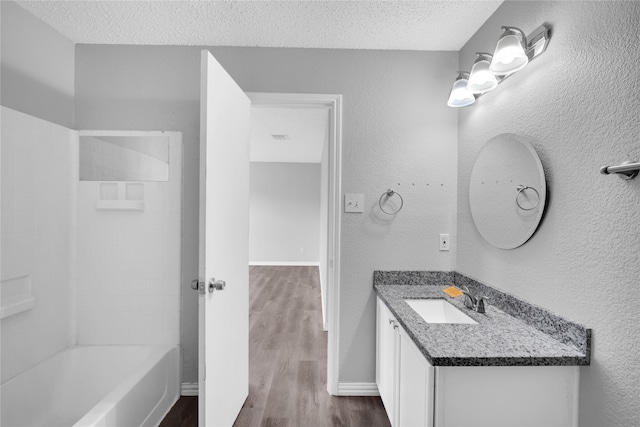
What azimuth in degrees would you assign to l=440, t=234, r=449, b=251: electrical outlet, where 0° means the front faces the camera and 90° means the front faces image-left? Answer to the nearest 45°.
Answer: approximately 0°

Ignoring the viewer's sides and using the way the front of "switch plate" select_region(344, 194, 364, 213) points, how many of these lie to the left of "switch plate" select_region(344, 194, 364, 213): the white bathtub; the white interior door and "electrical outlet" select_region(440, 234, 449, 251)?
1

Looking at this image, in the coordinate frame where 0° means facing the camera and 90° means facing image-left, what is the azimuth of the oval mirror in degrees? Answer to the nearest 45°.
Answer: approximately 45°

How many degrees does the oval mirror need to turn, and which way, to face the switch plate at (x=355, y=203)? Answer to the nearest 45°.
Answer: approximately 45° to its right

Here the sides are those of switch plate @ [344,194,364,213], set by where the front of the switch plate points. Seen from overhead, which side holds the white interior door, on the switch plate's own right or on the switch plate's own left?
on the switch plate's own right

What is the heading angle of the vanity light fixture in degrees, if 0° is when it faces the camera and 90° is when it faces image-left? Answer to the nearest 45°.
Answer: approximately 45°

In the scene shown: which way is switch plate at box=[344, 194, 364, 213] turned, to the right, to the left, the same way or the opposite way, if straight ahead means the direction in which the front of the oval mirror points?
to the left

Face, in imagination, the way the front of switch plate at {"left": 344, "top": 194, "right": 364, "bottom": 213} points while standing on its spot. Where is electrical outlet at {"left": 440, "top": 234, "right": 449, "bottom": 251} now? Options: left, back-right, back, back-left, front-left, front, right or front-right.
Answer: left

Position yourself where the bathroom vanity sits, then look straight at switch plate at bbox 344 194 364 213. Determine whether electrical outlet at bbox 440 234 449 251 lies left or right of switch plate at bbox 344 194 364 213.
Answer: right

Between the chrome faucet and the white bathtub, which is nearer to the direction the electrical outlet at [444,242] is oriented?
the chrome faucet

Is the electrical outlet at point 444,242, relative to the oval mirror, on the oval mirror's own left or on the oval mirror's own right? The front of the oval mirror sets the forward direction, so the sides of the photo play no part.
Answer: on the oval mirror's own right

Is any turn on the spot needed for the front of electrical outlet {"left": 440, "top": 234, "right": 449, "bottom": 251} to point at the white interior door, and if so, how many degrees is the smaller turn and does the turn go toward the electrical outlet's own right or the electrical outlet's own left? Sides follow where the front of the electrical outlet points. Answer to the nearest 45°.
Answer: approximately 45° to the electrical outlet's own right

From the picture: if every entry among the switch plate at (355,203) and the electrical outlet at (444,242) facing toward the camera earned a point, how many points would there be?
2
